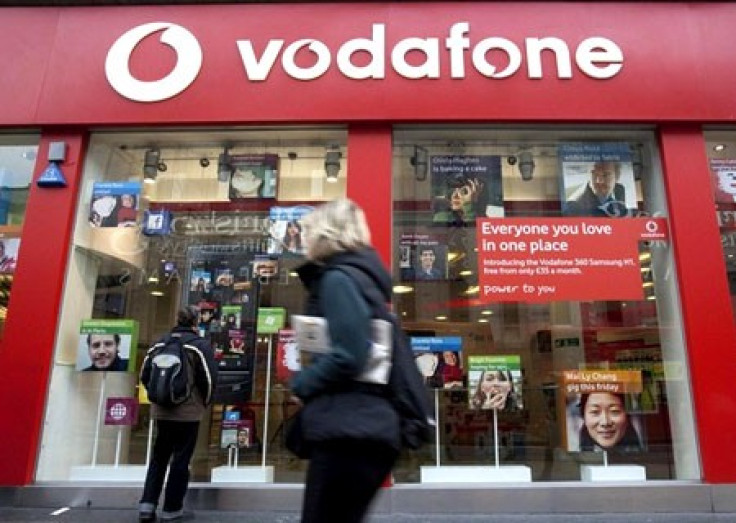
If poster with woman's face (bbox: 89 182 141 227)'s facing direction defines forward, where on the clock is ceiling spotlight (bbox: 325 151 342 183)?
The ceiling spotlight is roughly at 10 o'clock from the poster with woman's face.

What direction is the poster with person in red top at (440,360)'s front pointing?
toward the camera

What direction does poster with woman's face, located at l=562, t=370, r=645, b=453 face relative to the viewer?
toward the camera

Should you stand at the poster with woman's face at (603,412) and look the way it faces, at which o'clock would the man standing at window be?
The man standing at window is roughly at 2 o'clock from the poster with woman's face.

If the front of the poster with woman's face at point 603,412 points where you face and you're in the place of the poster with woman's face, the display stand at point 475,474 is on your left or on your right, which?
on your right

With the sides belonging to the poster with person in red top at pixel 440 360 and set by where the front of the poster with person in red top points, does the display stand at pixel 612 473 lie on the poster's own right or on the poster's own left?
on the poster's own left

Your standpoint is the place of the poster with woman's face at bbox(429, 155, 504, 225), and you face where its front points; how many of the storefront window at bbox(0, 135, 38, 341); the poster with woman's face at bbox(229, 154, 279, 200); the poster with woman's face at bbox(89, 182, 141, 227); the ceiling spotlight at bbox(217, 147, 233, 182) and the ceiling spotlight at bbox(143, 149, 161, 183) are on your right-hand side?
5

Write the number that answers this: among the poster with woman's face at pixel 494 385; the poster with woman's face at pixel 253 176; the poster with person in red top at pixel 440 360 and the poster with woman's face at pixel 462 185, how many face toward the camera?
4

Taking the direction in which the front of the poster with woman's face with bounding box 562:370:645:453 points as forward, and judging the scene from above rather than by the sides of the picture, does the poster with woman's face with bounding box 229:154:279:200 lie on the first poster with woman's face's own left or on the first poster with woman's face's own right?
on the first poster with woman's face's own right

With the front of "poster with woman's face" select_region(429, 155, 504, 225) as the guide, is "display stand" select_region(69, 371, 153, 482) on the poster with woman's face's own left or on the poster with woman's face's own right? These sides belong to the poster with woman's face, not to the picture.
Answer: on the poster with woman's face's own right

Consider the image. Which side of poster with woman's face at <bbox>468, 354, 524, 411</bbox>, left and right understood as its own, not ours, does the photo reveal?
front

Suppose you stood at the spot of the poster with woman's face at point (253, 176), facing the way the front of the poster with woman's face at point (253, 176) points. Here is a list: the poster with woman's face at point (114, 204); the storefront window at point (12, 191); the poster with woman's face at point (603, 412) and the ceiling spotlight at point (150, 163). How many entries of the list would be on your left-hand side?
1
